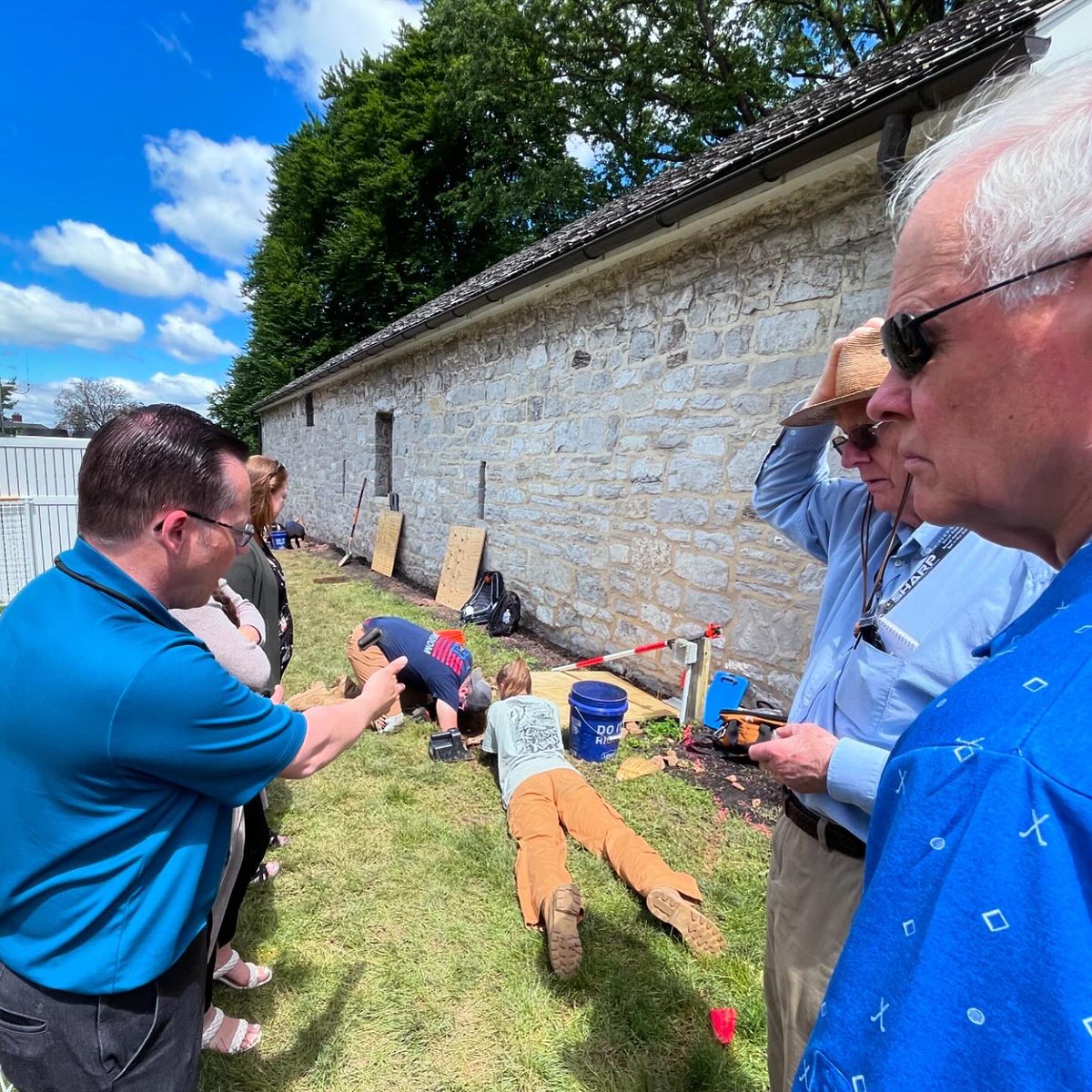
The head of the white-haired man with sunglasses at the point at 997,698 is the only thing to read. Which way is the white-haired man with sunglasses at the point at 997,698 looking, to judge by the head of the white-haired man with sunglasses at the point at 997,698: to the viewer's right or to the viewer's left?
to the viewer's left

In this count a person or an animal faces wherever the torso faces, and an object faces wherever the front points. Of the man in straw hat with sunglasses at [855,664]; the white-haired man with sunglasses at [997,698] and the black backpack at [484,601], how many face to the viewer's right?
0

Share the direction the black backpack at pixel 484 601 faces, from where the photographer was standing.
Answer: facing the viewer and to the left of the viewer

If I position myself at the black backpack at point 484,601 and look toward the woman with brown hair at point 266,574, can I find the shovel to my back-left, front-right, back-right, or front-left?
back-right

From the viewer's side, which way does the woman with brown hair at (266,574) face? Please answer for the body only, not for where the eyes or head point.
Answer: to the viewer's right

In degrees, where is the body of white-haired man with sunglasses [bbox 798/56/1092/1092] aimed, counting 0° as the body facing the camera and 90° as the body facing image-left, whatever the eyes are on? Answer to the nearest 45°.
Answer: approximately 90°

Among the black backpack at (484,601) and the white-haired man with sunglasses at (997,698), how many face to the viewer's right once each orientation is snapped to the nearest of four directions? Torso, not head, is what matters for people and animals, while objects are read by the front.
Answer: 0

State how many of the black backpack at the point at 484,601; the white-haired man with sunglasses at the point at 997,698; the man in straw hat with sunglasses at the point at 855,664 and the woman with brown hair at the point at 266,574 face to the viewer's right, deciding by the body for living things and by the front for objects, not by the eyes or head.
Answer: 1

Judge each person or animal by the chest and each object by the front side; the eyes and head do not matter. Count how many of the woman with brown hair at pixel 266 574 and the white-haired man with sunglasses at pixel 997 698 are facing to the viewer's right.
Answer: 1

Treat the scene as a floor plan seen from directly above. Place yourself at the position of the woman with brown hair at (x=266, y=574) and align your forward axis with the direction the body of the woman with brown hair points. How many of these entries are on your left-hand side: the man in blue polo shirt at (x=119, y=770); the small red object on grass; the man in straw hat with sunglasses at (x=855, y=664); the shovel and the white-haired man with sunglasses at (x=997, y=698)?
1
